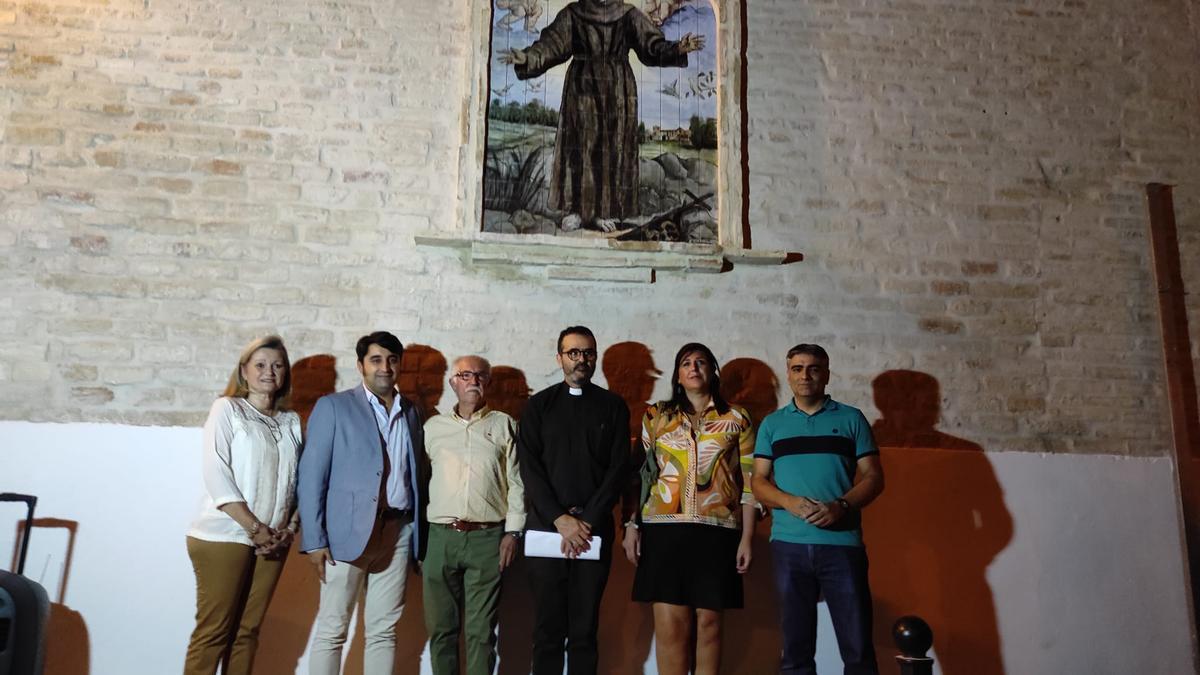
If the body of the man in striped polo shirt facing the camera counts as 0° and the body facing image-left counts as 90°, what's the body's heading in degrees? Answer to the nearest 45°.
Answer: approximately 0°

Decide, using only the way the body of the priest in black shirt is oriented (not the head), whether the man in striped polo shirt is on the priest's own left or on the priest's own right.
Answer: on the priest's own left

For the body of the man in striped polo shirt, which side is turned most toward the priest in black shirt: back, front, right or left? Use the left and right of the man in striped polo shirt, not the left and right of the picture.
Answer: right

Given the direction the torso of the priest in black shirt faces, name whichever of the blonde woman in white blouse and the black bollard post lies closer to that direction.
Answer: the black bollard post
